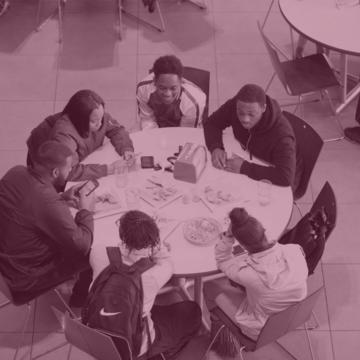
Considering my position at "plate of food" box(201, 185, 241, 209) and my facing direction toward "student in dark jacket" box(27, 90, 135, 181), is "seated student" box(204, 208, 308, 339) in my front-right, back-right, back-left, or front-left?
back-left

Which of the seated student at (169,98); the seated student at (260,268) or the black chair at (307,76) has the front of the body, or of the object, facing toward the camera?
the seated student at (169,98)

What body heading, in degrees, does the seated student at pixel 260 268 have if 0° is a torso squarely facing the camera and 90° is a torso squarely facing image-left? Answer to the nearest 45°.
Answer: approximately 135°

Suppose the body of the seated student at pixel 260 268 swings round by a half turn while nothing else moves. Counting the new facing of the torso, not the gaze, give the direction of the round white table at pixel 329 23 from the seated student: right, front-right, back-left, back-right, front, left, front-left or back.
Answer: back-left

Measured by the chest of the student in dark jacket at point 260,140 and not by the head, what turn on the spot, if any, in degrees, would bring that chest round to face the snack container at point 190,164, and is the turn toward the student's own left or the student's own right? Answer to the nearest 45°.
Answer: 0° — they already face it

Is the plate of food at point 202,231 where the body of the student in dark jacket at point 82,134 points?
yes

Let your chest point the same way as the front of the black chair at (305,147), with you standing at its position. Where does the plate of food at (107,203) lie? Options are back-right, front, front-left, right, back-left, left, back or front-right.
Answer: front-left

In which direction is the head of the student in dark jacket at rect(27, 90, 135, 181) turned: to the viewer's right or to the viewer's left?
to the viewer's right

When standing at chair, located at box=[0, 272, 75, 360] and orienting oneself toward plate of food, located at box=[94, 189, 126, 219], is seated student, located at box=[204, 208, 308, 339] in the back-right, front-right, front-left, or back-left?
front-right

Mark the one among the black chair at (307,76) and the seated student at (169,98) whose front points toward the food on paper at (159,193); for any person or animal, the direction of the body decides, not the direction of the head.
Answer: the seated student

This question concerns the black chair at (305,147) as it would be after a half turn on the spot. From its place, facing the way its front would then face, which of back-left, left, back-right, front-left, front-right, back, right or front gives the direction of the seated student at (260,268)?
right

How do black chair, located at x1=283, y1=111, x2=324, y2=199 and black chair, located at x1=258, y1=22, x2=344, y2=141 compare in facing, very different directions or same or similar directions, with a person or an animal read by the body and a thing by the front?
very different directions

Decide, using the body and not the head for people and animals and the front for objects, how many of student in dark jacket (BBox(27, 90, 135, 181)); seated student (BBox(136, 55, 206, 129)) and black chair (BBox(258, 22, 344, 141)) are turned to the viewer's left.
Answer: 0

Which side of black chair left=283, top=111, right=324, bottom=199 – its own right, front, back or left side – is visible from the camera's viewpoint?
left

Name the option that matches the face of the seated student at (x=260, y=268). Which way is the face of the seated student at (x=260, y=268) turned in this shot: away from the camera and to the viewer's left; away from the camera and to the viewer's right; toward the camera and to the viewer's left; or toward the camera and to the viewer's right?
away from the camera and to the viewer's left

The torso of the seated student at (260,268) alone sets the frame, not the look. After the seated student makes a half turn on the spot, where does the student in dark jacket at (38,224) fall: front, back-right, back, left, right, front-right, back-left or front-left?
back-right

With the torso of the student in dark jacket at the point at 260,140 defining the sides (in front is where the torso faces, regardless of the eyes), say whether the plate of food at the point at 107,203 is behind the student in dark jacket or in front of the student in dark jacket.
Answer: in front

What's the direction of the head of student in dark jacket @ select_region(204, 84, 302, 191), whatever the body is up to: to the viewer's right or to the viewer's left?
to the viewer's left

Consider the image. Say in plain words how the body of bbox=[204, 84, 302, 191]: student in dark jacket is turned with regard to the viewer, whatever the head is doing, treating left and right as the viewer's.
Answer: facing the viewer and to the left of the viewer
